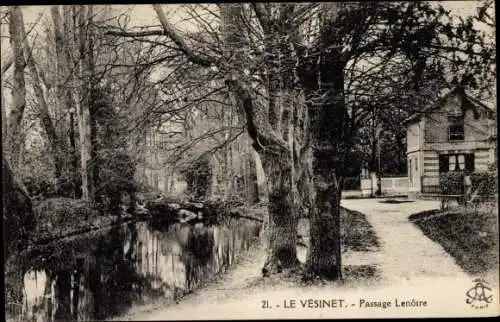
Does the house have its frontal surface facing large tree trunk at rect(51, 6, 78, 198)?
no

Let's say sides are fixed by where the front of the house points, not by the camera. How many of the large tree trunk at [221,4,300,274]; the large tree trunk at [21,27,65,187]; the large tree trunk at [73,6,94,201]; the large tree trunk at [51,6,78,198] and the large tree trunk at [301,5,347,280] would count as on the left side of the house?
0

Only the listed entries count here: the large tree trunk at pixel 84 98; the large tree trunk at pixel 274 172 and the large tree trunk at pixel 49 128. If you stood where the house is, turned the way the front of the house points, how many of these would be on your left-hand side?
0

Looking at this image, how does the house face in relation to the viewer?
toward the camera

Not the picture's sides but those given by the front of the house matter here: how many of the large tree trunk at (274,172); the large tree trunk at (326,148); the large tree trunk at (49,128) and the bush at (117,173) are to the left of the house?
0

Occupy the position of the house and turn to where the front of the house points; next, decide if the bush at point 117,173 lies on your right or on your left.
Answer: on your right

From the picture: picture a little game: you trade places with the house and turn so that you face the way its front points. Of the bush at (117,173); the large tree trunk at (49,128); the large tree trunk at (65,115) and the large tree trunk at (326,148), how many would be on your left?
0

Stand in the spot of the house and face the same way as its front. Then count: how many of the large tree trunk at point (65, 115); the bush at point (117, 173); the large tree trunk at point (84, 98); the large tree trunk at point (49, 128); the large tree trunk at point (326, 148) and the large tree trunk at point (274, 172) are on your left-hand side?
0

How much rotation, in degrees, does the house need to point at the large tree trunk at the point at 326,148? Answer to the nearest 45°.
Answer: approximately 45° to its right

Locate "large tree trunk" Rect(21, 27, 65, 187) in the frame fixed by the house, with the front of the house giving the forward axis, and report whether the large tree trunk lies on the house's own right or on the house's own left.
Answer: on the house's own right

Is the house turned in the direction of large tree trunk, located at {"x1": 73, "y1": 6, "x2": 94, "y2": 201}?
no
